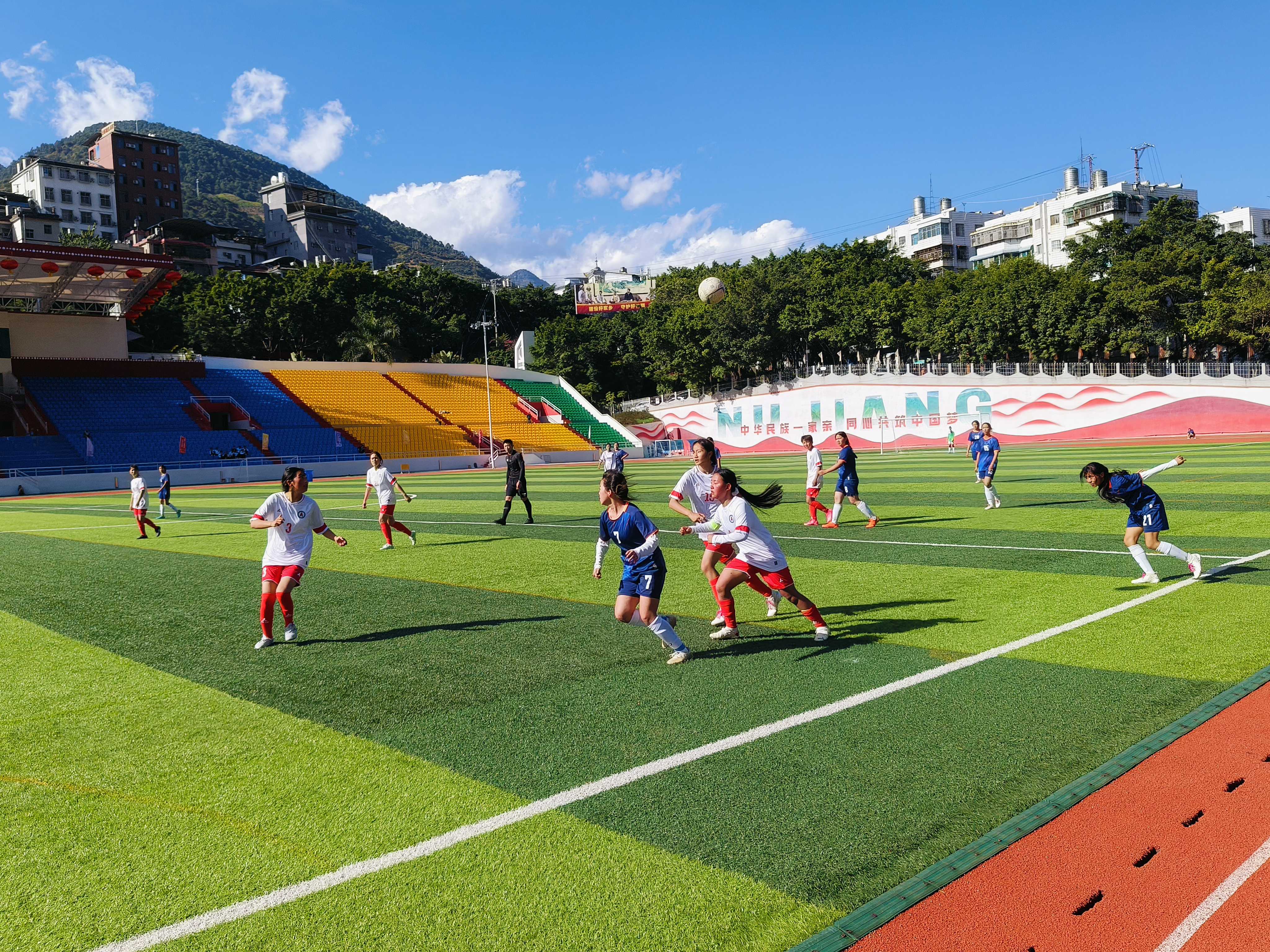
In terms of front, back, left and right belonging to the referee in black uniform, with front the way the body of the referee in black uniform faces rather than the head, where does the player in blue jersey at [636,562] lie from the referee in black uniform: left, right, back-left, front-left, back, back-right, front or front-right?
front-left

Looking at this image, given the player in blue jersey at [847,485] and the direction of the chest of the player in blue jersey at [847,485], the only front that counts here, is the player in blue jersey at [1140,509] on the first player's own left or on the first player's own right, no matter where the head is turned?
on the first player's own left

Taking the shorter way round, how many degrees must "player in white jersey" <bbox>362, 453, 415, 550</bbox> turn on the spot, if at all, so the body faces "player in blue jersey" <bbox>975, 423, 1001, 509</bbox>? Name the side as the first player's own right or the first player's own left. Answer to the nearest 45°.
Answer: approximately 135° to the first player's own left

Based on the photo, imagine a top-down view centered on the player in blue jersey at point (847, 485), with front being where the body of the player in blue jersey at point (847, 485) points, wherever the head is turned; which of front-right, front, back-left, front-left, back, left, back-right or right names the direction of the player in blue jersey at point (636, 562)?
left

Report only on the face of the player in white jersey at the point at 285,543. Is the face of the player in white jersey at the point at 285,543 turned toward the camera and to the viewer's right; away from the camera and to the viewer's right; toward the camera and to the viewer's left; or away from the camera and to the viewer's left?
toward the camera and to the viewer's right

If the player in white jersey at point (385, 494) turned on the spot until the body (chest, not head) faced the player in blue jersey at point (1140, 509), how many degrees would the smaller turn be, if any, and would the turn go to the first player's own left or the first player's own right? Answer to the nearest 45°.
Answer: approximately 90° to the first player's own left

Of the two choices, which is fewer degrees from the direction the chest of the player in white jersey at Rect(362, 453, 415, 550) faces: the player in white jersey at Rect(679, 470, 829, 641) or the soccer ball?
the player in white jersey

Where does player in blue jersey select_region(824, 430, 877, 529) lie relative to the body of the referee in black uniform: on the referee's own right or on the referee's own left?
on the referee's own left

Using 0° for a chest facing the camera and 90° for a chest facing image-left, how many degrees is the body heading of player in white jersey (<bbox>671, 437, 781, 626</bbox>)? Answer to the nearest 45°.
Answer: approximately 45°

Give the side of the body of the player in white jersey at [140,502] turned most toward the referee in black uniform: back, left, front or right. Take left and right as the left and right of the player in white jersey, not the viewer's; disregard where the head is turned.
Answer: left

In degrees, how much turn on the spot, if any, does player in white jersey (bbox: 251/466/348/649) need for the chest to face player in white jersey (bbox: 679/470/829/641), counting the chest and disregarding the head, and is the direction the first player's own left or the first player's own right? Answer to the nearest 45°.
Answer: approximately 45° to the first player's own left

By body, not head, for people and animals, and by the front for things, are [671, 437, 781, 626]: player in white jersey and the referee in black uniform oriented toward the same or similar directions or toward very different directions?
same or similar directions

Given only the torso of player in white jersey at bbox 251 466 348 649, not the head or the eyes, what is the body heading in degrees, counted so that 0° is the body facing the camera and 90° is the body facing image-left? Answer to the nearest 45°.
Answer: approximately 0°

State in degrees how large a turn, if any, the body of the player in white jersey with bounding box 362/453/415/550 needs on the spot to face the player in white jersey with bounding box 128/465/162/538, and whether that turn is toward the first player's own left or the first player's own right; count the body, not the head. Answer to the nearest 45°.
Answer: approximately 90° to the first player's own right
